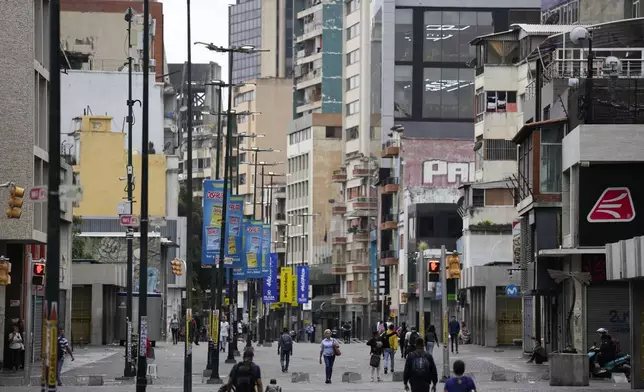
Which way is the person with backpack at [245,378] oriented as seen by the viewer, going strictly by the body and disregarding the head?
away from the camera

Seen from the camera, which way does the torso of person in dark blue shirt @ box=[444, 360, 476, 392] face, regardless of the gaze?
away from the camera

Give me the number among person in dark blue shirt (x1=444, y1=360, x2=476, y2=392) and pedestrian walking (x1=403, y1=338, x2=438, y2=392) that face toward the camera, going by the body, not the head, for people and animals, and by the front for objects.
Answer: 0

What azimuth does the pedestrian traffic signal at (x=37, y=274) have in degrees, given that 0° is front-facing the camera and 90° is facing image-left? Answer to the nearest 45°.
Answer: approximately 0°

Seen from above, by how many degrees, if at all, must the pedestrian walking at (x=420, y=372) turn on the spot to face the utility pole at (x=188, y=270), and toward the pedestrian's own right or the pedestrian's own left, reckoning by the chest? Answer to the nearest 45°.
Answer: approximately 45° to the pedestrian's own left

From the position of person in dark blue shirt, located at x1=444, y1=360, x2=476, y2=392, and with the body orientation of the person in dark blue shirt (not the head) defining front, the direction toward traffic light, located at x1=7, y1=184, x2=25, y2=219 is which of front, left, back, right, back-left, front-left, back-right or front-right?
front-left

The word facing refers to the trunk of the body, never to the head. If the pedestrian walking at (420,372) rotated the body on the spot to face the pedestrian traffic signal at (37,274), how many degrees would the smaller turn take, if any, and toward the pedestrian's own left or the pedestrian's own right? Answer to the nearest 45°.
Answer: approximately 45° to the pedestrian's own left

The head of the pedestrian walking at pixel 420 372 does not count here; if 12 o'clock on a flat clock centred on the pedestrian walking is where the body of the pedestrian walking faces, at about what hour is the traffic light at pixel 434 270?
The traffic light is roughly at 12 o'clock from the pedestrian walking.

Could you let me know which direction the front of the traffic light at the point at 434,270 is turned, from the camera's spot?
facing the viewer

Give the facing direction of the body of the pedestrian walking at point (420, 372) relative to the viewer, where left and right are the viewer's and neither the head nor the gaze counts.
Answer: facing away from the viewer

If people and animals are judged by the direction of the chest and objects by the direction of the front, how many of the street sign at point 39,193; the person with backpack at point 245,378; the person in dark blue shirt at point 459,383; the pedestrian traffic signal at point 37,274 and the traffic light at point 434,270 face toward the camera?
3

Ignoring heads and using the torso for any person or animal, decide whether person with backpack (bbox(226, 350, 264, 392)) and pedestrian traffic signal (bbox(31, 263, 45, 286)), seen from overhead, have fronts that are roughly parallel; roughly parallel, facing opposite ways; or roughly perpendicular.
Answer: roughly parallel, facing opposite ways

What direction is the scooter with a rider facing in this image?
to the viewer's left

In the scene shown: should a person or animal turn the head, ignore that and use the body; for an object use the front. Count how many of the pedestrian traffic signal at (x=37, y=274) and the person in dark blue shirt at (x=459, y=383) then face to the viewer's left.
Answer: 0
